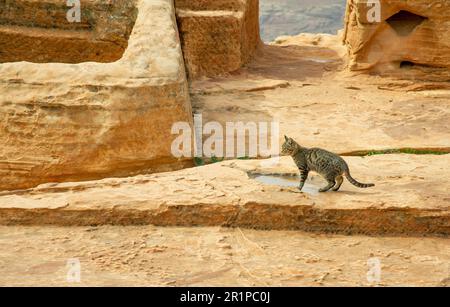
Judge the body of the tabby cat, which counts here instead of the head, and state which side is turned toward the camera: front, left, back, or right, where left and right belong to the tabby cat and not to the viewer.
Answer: left

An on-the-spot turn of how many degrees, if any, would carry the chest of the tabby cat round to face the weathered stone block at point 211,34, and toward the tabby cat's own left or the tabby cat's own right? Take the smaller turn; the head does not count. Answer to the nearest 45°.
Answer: approximately 90° to the tabby cat's own right
